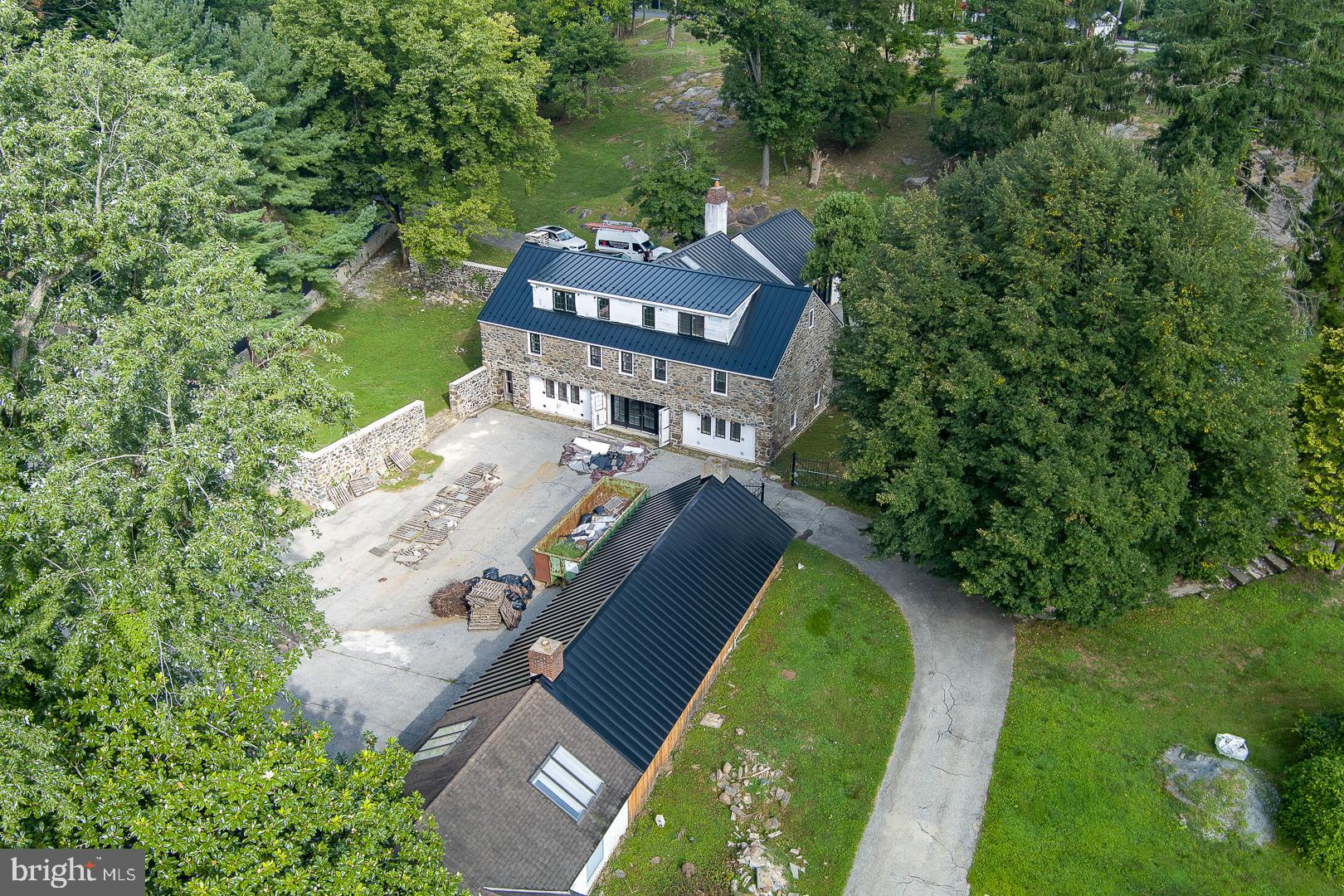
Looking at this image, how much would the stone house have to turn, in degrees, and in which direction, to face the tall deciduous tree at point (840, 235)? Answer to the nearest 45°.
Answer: approximately 180°

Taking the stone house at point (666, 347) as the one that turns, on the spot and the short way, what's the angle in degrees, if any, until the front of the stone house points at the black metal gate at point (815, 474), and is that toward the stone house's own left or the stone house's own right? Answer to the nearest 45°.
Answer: approximately 90° to the stone house's own left

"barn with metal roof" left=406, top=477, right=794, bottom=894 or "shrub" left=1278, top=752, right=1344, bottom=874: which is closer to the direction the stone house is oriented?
the barn with metal roof

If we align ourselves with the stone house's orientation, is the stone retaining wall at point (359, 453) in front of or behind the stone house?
in front

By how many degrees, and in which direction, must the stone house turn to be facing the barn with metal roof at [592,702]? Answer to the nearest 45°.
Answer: approximately 45° to its left

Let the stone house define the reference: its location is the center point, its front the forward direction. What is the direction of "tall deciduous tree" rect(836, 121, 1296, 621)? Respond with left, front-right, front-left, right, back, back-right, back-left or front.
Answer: left

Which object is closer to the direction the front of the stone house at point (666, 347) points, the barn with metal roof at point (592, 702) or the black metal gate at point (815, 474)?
the barn with metal roof

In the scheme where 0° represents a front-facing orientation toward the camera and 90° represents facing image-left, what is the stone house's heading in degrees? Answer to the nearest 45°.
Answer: approximately 45°

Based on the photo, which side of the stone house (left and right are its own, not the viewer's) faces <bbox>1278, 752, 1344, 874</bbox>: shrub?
left

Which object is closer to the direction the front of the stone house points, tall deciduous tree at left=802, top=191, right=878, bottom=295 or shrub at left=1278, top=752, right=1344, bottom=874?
the shrub

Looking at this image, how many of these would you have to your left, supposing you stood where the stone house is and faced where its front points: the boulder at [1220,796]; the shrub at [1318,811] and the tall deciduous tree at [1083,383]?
3

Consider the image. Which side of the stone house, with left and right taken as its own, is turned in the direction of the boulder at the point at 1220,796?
left
